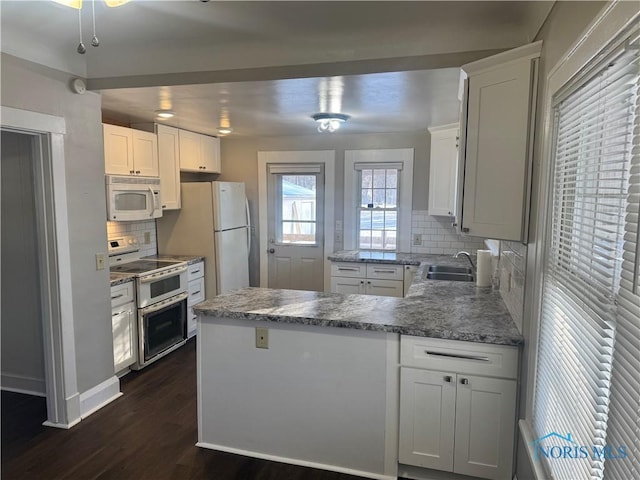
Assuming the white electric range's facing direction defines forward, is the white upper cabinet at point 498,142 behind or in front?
in front

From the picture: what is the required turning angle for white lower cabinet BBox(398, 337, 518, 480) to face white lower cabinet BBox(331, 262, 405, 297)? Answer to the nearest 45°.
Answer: approximately 135° to its right

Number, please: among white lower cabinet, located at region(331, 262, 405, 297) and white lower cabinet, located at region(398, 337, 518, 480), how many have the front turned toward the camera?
2

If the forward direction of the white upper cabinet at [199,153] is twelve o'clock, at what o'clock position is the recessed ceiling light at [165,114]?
The recessed ceiling light is roughly at 2 o'clock from the white upper cabinet.

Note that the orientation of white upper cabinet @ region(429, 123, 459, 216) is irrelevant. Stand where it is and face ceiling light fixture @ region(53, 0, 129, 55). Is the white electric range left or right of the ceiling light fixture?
right

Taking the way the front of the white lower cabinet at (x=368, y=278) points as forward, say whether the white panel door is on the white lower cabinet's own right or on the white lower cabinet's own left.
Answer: on the white lower cabinet's own right

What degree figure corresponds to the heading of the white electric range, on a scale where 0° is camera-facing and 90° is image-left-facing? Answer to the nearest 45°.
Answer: approximately 315°

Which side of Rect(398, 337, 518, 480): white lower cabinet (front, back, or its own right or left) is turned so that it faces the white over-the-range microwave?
right

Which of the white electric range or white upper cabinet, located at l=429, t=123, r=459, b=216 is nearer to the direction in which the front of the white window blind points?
the white electric range

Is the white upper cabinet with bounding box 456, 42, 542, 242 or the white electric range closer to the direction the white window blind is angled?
the white electric range

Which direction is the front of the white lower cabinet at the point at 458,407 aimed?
toward the camera

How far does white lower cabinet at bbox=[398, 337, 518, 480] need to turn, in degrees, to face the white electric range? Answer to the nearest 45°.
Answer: approximately 90° to its right

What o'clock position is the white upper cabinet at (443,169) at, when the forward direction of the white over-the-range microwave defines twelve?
The white upper cabinet is roughly at 11 o'clock from the white over-the-range microwave.

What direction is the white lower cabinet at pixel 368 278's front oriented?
toward the camera
